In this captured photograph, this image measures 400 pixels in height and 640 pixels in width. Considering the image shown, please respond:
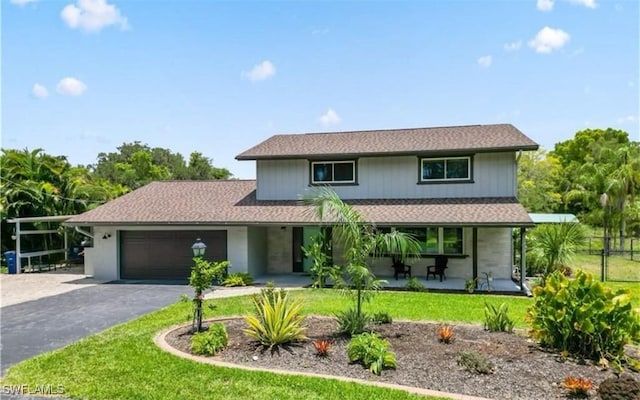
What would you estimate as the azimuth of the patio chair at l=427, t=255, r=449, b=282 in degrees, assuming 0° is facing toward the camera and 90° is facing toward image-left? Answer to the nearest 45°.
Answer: approximately 45°

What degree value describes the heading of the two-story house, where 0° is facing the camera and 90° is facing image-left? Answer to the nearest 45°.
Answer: approximately 0°

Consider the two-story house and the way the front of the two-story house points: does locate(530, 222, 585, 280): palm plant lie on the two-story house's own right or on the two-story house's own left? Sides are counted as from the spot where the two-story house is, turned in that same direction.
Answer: on the two-story house's own left

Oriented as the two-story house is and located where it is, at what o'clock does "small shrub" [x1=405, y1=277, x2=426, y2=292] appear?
The small shrub is roughly at 11 o'clock from the two-story house.

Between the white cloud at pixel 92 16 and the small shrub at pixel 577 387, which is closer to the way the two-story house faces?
the small shrub
